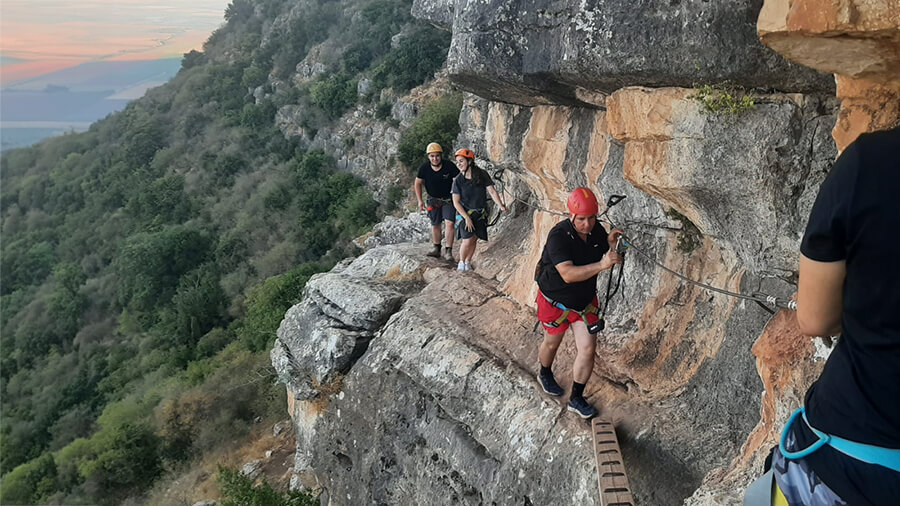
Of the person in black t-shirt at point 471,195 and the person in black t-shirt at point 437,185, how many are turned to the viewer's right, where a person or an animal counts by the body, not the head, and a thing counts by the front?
0

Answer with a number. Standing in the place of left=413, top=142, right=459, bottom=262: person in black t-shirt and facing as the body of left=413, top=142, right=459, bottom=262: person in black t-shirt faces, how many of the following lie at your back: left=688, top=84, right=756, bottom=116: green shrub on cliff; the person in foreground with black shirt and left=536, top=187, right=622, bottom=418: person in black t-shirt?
0

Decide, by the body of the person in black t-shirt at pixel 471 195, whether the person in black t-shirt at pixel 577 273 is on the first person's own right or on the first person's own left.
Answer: on the first person's own left

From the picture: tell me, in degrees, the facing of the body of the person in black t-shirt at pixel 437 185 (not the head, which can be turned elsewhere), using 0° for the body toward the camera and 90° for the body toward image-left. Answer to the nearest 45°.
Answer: approximately 0°

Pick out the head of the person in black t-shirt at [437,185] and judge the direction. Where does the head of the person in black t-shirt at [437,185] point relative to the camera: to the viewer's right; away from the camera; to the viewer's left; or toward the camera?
toward the camera

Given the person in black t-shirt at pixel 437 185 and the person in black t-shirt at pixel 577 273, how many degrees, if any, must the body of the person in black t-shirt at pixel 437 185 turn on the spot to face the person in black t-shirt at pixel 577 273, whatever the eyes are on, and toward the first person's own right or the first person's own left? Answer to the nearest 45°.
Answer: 0° — they already face them

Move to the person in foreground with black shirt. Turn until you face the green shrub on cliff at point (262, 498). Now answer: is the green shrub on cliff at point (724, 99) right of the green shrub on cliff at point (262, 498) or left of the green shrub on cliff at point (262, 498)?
right

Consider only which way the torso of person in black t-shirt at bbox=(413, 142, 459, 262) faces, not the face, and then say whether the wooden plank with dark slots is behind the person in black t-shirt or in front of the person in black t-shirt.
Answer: in front

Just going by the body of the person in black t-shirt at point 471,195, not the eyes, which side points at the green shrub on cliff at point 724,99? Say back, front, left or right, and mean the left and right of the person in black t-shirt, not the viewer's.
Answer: front

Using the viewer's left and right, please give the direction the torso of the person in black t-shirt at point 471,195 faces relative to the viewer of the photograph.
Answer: facing the viewer and to the left of the viewer

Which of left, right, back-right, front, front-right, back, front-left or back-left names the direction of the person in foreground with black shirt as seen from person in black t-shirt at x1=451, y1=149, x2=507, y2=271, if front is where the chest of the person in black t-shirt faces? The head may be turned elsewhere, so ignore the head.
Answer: front-left
